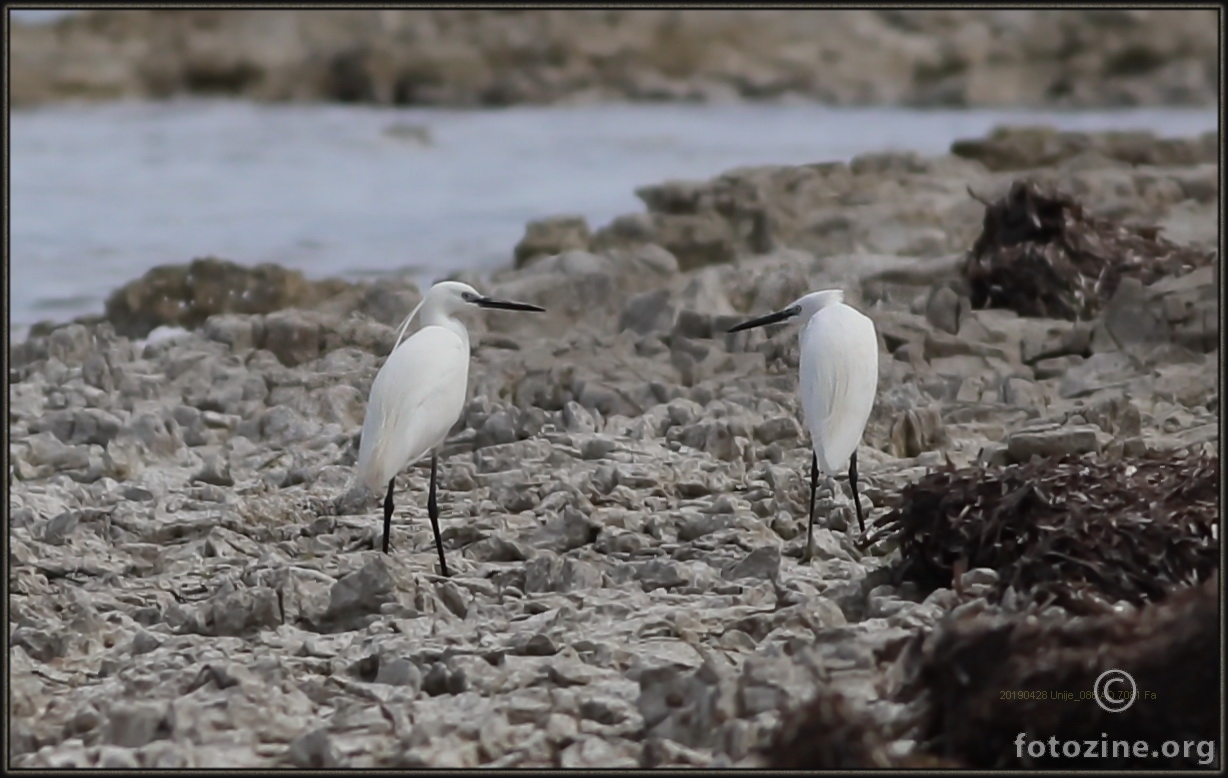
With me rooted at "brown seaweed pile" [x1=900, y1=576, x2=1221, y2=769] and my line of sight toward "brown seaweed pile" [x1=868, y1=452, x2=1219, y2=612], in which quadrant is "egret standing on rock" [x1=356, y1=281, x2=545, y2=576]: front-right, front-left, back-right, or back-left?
front-left

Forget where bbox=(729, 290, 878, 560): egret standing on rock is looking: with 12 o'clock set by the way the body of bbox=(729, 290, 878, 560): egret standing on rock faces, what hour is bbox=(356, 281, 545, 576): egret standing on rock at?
bbox=(356, 281, 545, 576): egret standing on rock is roughly at 9 o'clock from bbox=(729, 290, 878, 560): egret standing on rock.

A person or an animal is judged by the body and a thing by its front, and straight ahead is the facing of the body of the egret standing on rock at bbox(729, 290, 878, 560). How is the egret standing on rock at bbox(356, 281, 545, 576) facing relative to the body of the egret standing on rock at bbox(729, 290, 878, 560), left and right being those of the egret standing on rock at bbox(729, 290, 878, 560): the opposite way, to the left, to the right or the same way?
to the right

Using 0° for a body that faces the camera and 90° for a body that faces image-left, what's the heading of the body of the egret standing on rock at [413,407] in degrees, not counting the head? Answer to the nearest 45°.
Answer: approximately 270°

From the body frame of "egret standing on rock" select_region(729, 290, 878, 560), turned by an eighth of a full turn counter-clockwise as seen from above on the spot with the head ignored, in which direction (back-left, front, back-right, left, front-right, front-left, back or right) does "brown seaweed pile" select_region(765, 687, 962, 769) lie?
back-left

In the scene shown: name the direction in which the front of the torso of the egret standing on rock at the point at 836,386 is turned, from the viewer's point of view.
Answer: away from the camera

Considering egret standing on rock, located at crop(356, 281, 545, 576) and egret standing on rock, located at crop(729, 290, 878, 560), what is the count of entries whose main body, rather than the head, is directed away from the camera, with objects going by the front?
1

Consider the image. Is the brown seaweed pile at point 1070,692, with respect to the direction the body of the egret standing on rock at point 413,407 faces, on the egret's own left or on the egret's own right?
on the egret's own right

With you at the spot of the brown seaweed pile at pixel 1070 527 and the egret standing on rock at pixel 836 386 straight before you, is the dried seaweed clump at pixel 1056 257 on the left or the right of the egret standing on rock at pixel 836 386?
right

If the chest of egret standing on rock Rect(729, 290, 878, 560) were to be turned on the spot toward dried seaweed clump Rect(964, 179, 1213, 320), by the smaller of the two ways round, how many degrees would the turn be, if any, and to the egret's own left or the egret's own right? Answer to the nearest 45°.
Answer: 0° — it already faces it

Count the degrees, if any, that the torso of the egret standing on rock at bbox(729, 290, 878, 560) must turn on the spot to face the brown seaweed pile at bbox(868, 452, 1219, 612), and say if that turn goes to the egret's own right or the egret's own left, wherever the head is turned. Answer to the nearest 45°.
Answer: approximately 135° to the egret's own right

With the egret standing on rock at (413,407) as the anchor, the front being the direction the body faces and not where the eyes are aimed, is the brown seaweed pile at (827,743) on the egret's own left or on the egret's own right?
on the egret's own right
